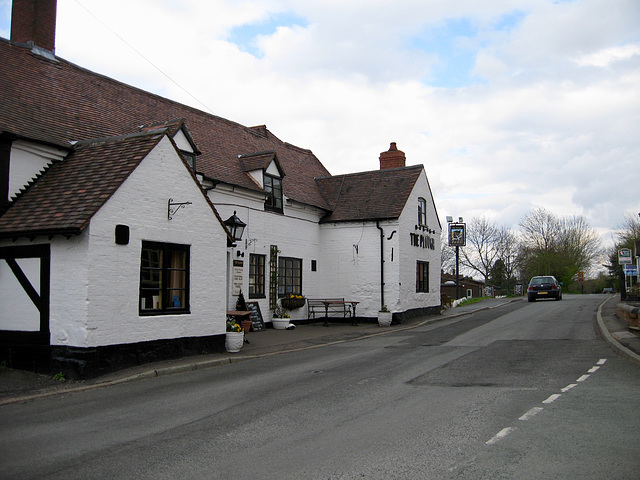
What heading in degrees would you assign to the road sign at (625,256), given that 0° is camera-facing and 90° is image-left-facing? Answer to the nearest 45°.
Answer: approximately 0°

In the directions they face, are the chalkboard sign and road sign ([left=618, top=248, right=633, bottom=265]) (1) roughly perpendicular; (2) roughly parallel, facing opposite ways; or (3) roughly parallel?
roughly perpendicular

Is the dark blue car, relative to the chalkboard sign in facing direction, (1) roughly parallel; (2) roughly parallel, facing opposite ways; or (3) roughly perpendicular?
roughly perpendicular

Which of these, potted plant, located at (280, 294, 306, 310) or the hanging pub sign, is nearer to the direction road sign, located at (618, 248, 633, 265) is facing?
the potted plant

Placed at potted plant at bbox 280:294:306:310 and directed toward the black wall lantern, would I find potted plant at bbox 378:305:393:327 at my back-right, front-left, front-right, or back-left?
back-left

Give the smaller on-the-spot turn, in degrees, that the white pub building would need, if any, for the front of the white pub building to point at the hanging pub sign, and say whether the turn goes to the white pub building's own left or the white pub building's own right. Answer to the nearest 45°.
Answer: approximately 90° to the white pub building's own left
